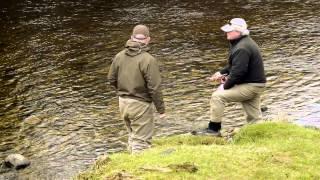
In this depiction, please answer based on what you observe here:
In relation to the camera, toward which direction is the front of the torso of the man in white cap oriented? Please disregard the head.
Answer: to the viewer's left

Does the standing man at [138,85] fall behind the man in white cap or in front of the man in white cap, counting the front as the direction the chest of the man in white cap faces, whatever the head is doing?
in front

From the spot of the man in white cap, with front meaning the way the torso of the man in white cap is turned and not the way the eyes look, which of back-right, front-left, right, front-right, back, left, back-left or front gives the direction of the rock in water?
front
